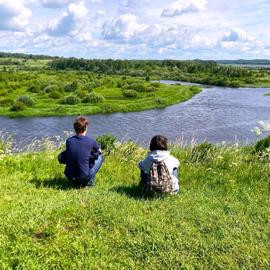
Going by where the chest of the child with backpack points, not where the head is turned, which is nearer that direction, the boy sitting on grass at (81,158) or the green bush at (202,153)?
the green bush

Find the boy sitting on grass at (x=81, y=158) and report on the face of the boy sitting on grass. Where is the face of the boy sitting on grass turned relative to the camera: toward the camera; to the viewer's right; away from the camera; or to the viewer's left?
away from the camera

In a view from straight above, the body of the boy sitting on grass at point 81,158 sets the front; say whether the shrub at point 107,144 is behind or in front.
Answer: in front

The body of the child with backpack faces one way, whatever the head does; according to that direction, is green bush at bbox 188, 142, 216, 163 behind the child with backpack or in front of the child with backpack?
in front

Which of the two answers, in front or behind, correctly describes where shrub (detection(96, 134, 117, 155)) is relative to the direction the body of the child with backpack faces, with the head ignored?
in front

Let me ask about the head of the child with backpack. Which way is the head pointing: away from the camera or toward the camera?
away from the camera

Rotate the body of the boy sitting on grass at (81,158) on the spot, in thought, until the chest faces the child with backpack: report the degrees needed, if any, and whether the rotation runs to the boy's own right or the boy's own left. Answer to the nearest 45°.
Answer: approximately 135° to the boy's own right

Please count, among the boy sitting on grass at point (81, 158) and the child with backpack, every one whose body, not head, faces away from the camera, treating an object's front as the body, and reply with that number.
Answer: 2

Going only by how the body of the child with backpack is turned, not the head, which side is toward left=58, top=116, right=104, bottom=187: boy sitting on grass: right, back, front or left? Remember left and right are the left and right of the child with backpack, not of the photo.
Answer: left

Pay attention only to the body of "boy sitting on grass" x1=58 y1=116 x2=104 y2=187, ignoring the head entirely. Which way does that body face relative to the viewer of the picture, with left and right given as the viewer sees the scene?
facing away from the viewer

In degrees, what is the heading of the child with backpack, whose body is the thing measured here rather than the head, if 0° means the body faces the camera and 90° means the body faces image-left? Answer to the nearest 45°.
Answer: approximately 180°

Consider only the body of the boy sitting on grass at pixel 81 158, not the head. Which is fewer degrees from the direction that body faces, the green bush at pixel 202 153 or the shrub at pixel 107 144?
the shrub
